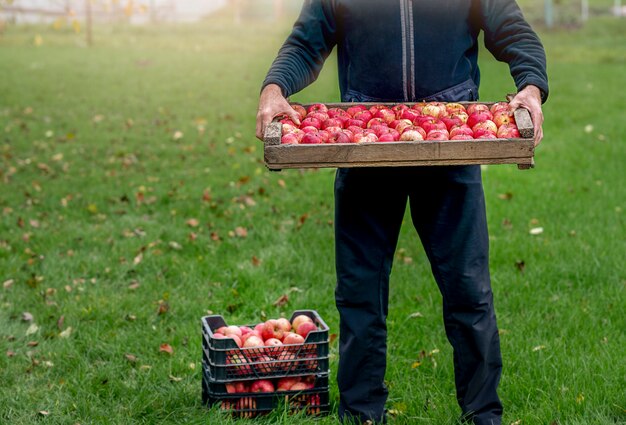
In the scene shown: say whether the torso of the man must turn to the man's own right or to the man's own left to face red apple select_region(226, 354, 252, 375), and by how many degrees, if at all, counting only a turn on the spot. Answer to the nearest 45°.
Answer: approximately 90° to the man's own right

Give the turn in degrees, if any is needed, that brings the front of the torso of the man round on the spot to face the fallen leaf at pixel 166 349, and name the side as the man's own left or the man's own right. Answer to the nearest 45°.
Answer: approximately 135° to the man's own right

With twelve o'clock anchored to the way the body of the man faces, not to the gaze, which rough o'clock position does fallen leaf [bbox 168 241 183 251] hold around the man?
The fallen leaf is roughly at 5 o'clock from the man.

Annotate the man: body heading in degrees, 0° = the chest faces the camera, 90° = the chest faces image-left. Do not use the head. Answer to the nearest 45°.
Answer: approximately 0°

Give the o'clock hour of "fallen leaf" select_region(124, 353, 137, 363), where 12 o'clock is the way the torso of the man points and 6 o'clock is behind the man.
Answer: The fallen leaf is roughly at 4 o'clock from the man.
